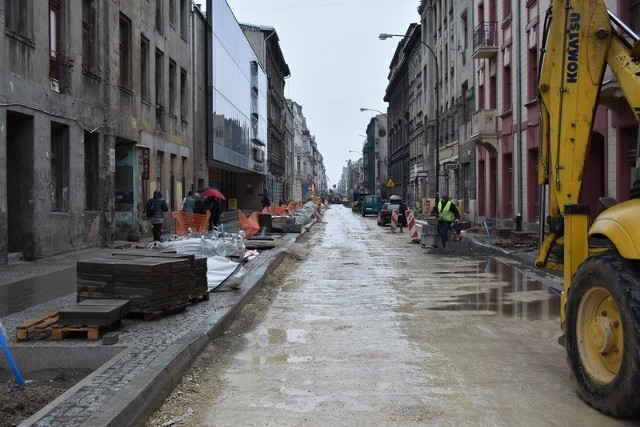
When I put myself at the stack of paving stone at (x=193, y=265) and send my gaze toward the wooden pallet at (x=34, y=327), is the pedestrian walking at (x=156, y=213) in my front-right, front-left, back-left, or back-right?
back-right

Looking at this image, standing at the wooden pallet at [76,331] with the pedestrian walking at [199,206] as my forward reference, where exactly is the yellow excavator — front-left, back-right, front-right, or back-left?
back-right

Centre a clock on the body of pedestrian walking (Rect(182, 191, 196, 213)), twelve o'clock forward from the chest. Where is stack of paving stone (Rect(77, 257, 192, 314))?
The stack of paving stone is roughly at 6 o'clock from the pedestrian walking.

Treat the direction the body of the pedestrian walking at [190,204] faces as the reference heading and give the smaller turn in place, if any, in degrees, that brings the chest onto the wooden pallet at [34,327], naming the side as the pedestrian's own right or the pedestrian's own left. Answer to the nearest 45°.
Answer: approximately 180°

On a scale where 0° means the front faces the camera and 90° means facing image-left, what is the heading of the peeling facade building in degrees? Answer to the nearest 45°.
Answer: approximately 315°

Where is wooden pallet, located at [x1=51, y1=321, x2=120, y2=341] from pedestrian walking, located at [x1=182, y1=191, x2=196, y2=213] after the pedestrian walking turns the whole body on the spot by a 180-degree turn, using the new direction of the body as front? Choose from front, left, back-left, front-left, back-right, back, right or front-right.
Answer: front

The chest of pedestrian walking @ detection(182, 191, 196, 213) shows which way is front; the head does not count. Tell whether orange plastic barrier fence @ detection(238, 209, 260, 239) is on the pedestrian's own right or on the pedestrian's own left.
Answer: on the pedestrian's own right

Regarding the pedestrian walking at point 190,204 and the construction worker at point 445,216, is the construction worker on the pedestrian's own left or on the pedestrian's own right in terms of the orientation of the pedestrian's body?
on the pedestrian's own right

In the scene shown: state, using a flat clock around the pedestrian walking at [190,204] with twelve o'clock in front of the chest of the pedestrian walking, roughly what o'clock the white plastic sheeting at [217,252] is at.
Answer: The white plastic sheeting is roughly at 6 o'clock from the pedestrian walking.

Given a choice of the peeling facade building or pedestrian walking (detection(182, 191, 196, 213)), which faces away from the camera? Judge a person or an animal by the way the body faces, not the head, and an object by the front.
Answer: the pedestrian walking

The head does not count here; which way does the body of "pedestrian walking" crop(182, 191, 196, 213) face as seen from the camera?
away from the camera

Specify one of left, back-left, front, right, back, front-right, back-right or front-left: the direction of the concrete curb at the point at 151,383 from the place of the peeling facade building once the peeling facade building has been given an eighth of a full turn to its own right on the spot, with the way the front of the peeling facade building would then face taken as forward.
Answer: front

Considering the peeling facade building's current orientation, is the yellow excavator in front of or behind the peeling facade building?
in front

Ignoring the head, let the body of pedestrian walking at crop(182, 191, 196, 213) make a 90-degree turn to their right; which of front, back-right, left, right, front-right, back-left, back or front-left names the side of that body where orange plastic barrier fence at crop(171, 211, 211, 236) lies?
right

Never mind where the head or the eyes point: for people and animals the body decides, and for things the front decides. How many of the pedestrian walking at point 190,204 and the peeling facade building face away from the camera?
1

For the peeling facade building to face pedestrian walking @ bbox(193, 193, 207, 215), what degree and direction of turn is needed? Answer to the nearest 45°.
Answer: approximately 90° to its left
